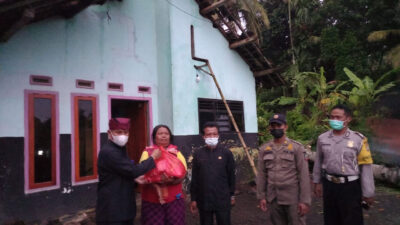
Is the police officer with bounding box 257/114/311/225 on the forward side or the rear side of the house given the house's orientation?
on the forward side

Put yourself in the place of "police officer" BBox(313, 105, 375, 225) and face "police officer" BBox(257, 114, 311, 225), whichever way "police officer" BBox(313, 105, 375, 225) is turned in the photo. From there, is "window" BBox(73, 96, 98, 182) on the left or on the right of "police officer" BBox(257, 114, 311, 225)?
right

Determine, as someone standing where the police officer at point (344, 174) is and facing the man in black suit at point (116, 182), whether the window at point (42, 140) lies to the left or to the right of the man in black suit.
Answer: right

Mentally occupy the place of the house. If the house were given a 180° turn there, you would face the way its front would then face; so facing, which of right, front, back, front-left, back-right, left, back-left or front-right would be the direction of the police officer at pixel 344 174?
back
